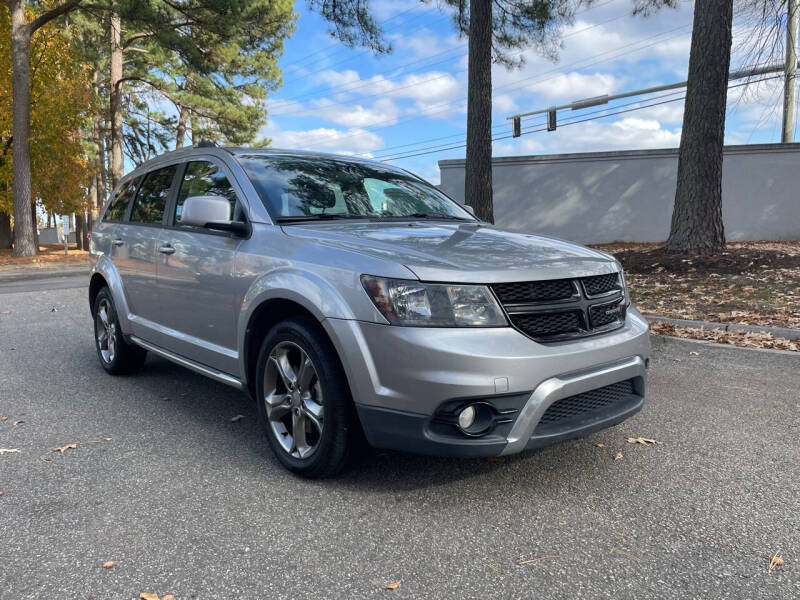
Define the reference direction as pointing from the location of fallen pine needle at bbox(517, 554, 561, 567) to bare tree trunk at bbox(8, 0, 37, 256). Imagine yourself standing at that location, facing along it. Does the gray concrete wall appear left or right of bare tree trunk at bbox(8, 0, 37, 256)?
right

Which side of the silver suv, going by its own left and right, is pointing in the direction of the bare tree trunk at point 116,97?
back

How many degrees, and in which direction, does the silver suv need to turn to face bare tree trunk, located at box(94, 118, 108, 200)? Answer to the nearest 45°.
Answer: approximately 180°

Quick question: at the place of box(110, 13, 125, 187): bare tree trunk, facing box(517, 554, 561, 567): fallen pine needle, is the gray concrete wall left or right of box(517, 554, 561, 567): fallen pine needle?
left

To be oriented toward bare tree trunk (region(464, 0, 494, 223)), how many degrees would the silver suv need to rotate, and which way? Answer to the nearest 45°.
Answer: approximately 135° to its left

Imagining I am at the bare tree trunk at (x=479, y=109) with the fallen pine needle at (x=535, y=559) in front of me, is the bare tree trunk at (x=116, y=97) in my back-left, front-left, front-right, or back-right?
back-right

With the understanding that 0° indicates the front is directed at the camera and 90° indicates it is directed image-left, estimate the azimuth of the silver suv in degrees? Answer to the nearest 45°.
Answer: approximately 315°

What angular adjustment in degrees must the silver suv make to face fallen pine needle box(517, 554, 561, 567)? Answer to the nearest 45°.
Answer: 0° — it already faces it

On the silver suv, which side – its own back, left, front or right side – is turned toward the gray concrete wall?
left

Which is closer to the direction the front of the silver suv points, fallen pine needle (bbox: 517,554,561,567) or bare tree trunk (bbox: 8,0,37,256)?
the fallen pine needle

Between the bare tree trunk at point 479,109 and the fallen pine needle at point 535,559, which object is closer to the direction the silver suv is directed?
the fallen pine needle

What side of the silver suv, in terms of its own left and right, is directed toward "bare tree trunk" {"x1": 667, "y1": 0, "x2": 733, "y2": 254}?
left

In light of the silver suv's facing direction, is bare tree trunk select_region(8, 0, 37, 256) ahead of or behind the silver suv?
behind
